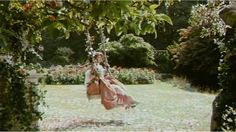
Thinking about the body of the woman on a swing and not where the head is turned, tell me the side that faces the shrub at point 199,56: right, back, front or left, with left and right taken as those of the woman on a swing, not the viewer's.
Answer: left

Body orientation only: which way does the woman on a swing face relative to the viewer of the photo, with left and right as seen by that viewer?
facing the viewer and to the right of the viewer

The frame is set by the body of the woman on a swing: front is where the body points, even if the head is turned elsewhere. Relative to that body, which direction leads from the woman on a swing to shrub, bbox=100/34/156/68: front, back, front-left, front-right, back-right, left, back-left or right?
back-left

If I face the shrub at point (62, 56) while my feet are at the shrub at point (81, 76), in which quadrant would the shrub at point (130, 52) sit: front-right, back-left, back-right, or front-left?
front-right

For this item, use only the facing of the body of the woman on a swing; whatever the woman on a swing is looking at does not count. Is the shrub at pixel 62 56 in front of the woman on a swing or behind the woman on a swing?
behind

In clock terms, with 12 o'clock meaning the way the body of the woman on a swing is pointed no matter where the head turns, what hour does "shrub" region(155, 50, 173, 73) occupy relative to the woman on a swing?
The shrub is roughly at 8 o'clock from the woman on a swing.

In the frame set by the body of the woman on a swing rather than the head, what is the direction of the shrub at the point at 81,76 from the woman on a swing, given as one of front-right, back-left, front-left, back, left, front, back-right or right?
back-left
